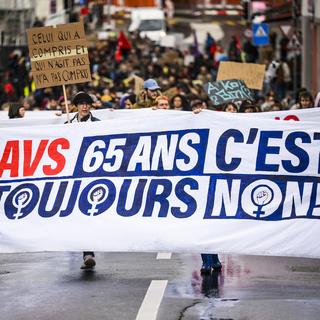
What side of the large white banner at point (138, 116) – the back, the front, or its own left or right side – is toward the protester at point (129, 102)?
back

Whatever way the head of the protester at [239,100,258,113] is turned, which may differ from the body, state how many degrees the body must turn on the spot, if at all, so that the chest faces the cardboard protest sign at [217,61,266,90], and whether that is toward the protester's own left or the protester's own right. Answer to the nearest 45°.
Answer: approximately 180°

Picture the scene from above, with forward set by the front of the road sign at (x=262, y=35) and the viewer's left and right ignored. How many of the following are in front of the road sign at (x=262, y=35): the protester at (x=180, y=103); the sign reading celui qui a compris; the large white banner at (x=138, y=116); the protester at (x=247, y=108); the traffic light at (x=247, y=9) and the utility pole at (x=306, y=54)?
4

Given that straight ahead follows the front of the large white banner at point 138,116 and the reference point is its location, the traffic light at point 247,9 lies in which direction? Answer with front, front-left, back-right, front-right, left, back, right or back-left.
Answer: back

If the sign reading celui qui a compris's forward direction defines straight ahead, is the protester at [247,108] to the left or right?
on its left

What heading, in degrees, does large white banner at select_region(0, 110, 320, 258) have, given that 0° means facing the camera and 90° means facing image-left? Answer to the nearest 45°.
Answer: approximately 0°

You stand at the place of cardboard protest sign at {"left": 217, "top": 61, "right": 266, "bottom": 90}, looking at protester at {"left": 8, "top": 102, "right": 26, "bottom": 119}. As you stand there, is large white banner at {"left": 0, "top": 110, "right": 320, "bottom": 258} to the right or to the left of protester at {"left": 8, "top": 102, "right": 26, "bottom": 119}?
left

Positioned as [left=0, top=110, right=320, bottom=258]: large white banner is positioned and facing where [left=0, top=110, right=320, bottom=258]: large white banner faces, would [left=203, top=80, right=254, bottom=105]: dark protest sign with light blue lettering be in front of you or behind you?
behind
